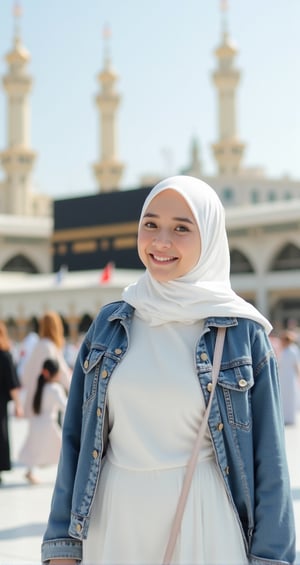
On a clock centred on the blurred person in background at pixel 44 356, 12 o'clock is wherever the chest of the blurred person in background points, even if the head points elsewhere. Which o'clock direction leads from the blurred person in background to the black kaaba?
The black kaaba is roughly at 12 o'clock from the blurred person in background.

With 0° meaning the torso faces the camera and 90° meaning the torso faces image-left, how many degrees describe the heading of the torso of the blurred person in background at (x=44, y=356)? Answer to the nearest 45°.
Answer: approximately 180°

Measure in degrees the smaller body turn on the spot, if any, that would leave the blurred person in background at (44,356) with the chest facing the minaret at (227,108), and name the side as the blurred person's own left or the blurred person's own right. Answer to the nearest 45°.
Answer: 0° — they already face it

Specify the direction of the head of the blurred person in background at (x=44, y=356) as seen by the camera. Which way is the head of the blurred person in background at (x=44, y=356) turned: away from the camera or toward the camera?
away from the camera

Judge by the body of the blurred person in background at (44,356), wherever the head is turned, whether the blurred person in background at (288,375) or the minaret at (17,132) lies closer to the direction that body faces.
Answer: the minaret

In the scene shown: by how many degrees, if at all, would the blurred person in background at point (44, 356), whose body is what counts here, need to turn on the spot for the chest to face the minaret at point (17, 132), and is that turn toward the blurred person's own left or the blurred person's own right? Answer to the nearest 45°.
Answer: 0° — they already face it

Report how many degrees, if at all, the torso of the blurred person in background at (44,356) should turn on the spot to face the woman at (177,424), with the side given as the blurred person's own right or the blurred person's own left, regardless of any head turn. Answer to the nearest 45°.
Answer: approximately 180°

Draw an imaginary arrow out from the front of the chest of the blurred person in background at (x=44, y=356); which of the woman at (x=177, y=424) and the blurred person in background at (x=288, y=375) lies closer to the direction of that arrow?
the blurred person in background
